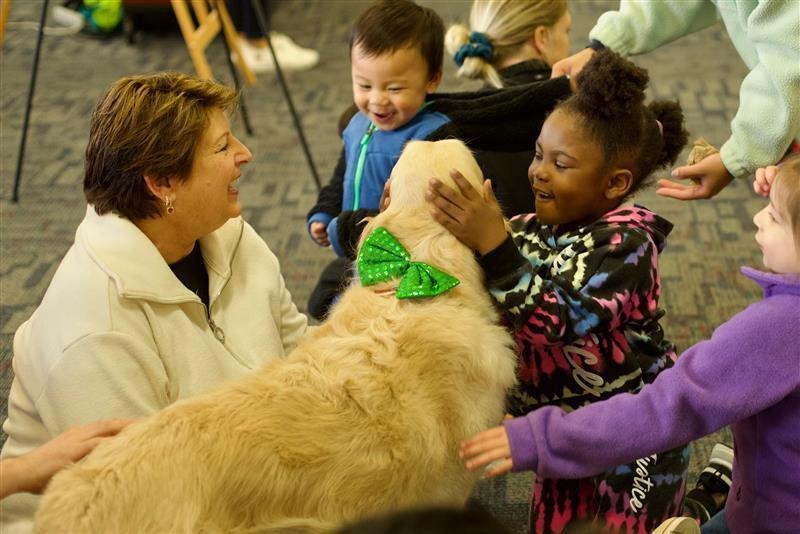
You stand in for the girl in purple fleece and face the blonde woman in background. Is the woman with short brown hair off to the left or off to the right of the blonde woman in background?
left

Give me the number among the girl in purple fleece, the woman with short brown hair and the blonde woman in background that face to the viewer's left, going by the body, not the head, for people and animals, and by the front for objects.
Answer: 1

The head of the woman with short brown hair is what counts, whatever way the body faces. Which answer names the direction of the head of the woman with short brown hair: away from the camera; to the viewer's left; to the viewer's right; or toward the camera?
to the viewer's right

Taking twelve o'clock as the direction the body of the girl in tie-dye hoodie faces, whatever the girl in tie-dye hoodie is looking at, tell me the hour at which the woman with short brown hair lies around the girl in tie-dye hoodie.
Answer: The woman with short brown hair is roughly at 1 o'clock from the girl in tie-dye hoodie.

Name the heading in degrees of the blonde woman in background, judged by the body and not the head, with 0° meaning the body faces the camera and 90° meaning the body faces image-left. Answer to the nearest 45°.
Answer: approximately 225°

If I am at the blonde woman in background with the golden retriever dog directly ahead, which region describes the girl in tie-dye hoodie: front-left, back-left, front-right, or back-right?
front-left

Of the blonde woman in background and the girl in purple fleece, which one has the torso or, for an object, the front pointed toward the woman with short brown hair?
the girl in purple fleece

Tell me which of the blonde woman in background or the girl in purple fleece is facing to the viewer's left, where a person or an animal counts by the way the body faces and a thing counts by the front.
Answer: the girl in purple fleece

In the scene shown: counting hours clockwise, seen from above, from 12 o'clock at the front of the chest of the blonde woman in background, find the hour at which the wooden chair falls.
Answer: The wooden chair is roughly at 9 o'clock from the blonde woman in background.

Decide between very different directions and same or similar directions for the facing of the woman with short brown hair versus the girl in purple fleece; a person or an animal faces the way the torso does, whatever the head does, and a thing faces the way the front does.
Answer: very different directions

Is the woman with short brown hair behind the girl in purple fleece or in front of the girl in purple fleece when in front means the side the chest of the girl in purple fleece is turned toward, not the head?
in front

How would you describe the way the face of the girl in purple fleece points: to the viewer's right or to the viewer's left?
to the viewer's left

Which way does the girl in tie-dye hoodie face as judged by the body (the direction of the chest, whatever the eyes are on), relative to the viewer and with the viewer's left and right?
facing the viewer and to the left of the viewer

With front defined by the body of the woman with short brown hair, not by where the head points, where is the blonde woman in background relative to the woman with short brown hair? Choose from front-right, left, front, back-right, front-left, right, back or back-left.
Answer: left

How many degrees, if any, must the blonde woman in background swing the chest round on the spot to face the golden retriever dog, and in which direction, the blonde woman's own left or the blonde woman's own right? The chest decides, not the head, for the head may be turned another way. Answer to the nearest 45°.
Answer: approximately 135° to the blonde woman's own right
